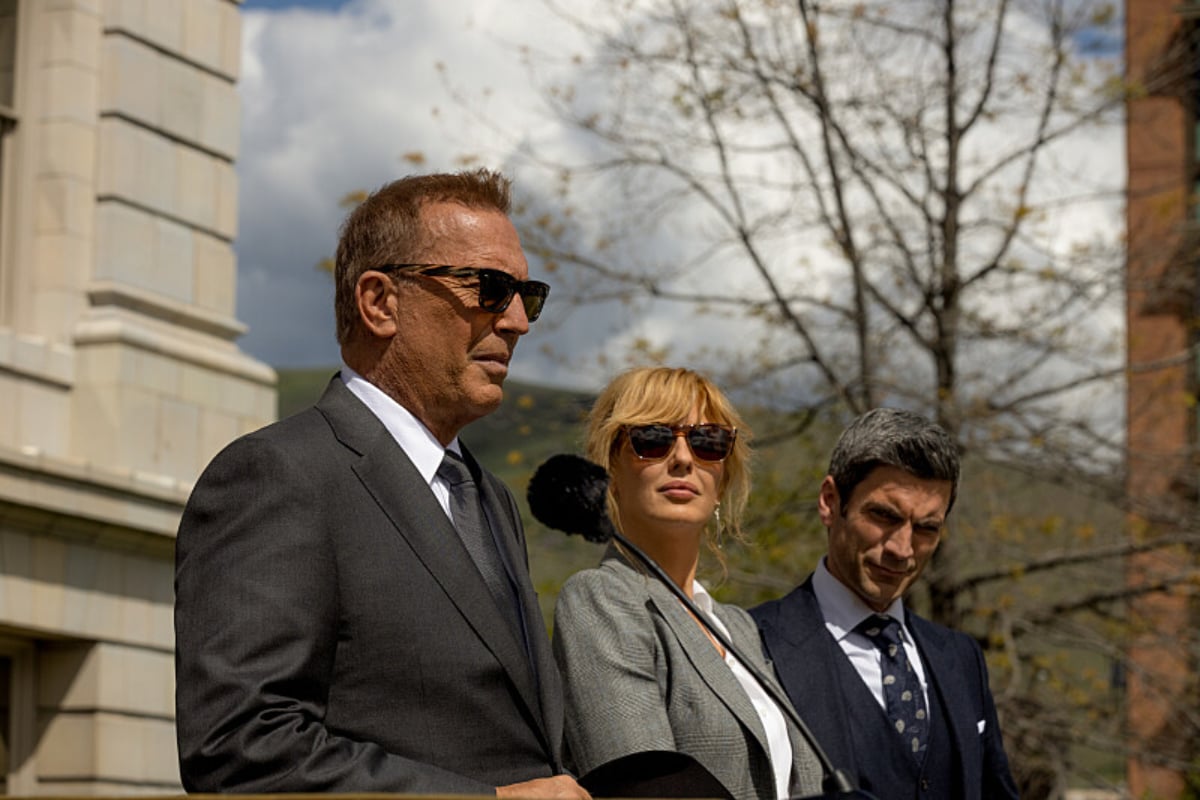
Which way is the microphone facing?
to the viewer's left

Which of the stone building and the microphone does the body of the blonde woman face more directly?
the microphone

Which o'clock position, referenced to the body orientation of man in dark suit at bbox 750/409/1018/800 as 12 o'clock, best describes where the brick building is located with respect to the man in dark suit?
The brick building is roughly at 8 o'clock from the man in dark suit.

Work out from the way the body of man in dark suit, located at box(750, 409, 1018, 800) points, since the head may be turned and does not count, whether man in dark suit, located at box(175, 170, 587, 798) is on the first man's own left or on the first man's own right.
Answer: on the first man's own right

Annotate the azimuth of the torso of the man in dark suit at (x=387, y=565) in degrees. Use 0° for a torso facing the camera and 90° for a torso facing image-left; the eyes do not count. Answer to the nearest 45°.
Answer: approximately 315°

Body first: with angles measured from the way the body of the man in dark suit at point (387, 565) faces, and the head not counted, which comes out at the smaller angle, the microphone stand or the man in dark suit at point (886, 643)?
the microphone stand

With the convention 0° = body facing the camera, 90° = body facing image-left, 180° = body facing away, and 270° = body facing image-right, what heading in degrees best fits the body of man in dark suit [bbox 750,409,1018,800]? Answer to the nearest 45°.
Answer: approximately 315°

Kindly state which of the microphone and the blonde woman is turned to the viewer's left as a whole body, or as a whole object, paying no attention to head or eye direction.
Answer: the microphone

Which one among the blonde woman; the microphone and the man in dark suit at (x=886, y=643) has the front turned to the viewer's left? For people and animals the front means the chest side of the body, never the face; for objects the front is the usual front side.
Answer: the microphone

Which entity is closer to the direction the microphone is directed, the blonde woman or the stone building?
the stone building

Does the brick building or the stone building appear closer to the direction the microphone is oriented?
the stone building

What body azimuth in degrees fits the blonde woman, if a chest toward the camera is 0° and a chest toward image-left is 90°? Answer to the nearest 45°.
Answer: approximately 315°

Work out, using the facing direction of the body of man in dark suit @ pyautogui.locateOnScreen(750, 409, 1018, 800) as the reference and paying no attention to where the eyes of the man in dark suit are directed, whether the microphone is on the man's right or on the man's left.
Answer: on the man's right

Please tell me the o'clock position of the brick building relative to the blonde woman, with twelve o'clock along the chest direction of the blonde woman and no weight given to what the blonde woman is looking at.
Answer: The brick building is roughly at 8 o'clock from the blonde woman.

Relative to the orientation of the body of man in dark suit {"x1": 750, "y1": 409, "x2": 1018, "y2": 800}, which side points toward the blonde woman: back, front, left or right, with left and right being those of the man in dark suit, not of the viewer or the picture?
right

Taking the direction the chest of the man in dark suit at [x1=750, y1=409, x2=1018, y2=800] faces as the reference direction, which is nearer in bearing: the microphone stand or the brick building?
the microphone stand
